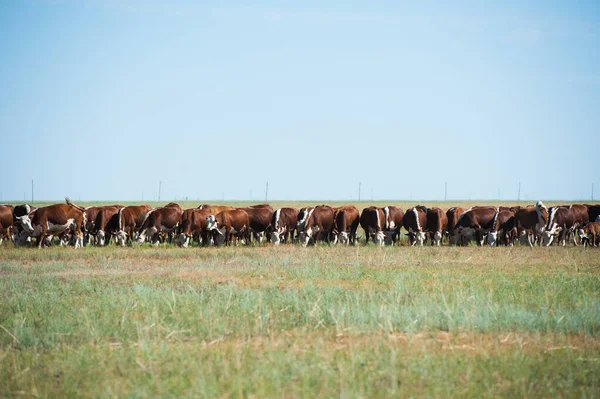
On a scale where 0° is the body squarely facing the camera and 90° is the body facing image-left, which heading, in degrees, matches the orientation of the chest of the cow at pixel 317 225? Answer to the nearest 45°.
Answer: approximately 45°

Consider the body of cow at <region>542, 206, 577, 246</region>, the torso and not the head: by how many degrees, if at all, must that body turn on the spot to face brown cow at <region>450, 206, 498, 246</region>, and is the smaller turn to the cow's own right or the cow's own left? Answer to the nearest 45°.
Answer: approximately 45° to the cow's own right

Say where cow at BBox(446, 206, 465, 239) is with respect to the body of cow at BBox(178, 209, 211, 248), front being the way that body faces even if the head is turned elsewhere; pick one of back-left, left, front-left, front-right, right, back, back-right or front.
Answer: back-left

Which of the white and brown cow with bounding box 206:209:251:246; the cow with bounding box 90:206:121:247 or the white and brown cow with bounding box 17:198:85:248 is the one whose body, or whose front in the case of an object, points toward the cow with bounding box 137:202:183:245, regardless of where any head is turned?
the white and brown cow with bounding box 206:209:251:246

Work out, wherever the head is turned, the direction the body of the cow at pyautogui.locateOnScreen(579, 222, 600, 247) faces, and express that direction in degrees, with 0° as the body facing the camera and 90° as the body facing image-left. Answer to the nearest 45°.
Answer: approximately 45°

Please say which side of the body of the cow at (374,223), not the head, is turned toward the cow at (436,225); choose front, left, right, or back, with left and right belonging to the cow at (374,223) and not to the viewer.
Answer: left

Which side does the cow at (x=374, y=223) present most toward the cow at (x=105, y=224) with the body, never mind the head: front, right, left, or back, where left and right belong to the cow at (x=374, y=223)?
right

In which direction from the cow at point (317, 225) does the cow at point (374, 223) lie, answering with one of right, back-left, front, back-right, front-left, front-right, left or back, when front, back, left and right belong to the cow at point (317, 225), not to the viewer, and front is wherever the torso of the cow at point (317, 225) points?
back-left

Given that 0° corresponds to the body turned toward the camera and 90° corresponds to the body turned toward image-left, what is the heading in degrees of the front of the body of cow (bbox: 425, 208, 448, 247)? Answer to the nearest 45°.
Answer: approximately 0°

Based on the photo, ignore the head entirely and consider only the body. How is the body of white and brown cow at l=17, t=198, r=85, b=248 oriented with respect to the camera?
to the viewer's left
